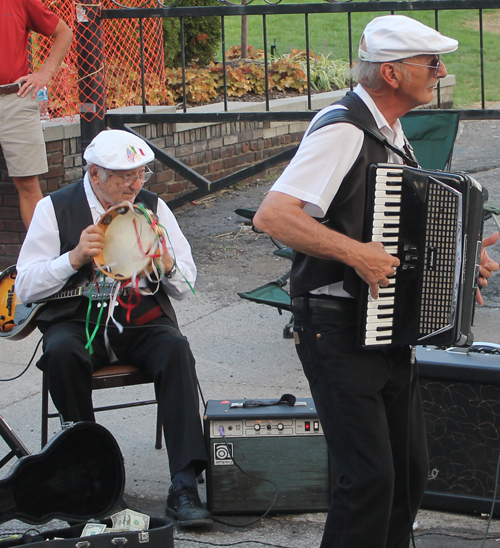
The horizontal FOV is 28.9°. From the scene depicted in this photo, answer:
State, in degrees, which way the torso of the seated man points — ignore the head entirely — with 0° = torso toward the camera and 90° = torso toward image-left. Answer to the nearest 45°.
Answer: approximately 315°

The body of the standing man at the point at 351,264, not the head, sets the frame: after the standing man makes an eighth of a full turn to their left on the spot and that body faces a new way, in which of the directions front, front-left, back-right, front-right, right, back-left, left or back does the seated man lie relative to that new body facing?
left

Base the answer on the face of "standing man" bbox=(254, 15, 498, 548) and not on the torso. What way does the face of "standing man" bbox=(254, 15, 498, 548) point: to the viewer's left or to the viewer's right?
to the viewer's right

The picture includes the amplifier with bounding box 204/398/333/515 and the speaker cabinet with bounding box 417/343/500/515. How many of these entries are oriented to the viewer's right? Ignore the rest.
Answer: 0

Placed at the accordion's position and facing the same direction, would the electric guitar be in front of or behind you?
behind

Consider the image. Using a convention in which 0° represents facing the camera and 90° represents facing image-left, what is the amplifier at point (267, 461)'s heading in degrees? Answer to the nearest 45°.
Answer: approximately 0°

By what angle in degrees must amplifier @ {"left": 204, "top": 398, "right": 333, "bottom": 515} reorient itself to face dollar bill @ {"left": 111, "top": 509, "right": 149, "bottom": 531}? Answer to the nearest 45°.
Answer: approximately 45° to its right

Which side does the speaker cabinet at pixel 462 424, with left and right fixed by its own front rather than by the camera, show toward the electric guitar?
right

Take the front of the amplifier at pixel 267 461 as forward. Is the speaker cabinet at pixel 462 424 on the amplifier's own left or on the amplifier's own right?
on the amplifier's own left

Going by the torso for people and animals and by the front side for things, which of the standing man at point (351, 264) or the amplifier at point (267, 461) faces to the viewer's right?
the standing man

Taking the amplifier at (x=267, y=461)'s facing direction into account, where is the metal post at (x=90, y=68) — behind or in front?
behind

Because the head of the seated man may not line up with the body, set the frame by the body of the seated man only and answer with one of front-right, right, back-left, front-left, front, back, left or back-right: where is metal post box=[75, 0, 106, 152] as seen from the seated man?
back-left
